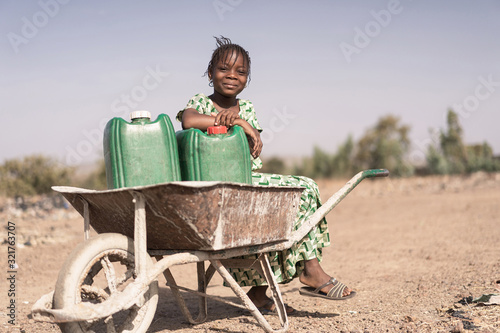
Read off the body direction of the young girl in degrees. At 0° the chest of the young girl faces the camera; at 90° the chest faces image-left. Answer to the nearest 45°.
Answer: approximately 315°

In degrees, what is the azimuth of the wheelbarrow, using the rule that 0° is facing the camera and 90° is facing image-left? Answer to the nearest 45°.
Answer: approximately 45°

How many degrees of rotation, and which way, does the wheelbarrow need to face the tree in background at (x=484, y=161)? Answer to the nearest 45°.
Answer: approximately 180°

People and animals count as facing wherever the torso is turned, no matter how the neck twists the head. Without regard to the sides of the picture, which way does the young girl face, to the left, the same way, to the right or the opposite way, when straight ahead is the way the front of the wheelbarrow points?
to the left

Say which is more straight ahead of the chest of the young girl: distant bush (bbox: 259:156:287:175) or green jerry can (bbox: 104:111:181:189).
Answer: the green jerry can

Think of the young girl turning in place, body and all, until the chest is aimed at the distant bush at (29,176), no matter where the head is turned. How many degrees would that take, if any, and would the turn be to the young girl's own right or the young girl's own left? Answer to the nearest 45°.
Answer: approximately 180°

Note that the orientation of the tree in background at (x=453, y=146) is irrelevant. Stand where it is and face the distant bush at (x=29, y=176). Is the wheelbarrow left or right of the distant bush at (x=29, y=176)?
left

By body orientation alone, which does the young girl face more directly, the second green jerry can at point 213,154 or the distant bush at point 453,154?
the second green jerry can
